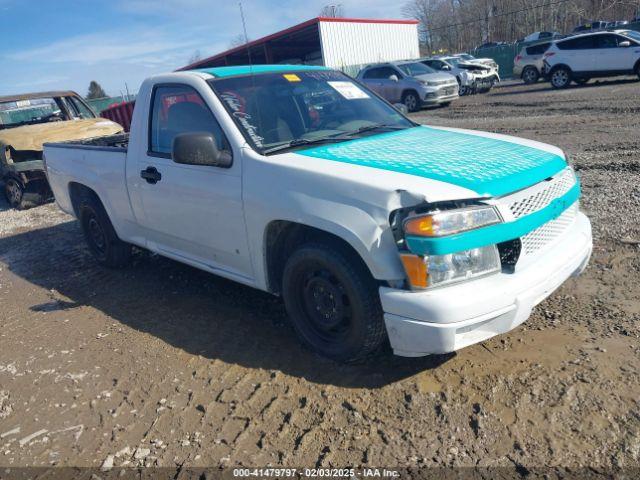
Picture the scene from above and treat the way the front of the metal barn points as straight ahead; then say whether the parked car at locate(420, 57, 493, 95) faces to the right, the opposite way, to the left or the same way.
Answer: to the left

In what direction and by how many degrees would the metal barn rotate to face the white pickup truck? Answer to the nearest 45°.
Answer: approximately 45° to its left

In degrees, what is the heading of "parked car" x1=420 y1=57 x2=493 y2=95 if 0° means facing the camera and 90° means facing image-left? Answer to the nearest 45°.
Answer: approximately 315°

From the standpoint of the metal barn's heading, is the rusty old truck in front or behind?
in front

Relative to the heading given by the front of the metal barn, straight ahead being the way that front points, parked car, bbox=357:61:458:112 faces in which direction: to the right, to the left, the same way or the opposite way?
to the left

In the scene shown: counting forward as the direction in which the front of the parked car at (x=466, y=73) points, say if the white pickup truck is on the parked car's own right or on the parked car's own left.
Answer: on the parked car's own right

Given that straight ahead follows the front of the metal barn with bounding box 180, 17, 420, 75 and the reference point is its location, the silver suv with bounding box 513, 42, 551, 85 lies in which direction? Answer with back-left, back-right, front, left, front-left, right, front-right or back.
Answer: left

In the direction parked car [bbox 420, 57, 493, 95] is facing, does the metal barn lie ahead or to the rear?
to the rear

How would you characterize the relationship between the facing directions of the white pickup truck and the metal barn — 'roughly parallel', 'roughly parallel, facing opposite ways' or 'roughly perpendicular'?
roughly perpendicular

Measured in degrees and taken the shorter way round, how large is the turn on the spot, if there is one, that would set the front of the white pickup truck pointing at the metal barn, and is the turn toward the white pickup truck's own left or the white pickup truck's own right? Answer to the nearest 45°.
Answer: approximately 135° to the white pickup truck's own left
